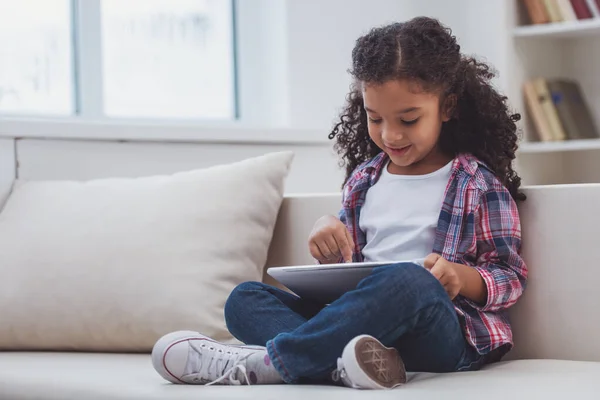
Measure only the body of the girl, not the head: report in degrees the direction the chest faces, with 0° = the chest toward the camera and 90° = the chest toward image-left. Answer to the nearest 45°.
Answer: approximately 45°

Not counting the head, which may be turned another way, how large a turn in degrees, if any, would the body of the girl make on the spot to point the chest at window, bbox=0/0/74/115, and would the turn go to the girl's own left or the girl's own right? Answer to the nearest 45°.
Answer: approximately 90° to the girl's own right

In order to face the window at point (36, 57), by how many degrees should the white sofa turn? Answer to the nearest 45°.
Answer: approximately 135° to its right

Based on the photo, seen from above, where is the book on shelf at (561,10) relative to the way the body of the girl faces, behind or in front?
behind

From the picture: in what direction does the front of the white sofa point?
toward the camera

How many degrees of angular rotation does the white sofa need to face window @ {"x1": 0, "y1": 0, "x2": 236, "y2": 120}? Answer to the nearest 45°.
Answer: approximately 135° to its right

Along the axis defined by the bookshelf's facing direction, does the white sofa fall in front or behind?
in front

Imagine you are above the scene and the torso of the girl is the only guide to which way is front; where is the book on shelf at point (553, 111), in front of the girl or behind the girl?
behind

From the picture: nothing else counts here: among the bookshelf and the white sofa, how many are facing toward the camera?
2

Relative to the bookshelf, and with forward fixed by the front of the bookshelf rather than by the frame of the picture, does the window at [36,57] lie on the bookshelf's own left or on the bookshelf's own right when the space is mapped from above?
on the bookshelf's own right

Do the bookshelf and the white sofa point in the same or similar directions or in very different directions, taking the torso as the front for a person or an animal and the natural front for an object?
same or similar directions

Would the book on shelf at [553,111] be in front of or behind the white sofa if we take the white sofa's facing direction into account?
behind

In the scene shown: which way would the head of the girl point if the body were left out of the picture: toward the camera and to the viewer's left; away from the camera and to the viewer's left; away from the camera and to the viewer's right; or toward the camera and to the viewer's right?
toward the camera and to the viewer's left

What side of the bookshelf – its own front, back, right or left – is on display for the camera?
front
